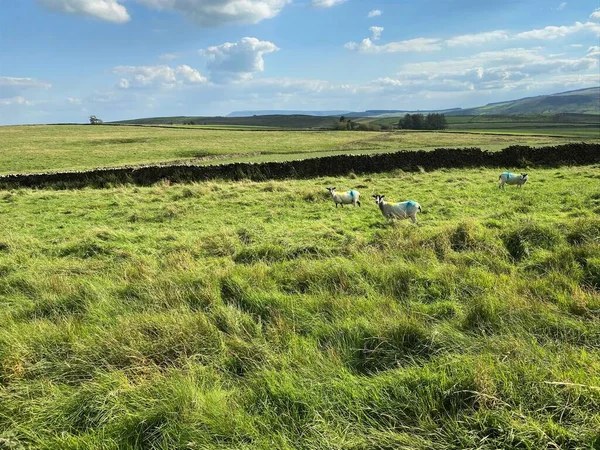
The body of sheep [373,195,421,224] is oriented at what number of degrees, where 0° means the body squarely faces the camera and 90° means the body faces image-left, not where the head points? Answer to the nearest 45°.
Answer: approximately 90°

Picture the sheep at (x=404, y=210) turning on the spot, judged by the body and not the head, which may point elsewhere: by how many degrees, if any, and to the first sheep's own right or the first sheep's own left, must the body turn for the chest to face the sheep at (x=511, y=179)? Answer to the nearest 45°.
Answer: approximately 135° to the first sheep's own right
